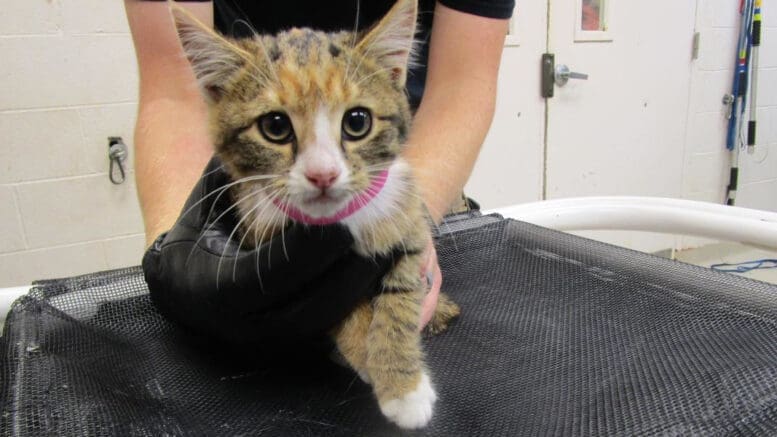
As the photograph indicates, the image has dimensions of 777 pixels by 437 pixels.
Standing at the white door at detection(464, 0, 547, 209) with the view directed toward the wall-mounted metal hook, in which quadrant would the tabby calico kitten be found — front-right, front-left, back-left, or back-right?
front-left

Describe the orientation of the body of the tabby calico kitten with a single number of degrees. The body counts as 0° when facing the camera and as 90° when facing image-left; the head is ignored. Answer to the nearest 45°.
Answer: approximately 0°

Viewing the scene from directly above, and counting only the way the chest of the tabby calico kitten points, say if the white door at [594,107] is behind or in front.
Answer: behind

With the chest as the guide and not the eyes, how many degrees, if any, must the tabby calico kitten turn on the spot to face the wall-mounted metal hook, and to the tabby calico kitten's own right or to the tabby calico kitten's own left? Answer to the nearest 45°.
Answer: approximately 135° to the tabby calico kitten's own right

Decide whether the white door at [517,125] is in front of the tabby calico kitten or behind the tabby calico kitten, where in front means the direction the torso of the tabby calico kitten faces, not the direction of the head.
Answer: behind

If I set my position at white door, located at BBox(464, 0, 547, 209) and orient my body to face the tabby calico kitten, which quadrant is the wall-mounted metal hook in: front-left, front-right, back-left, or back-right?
front-right
